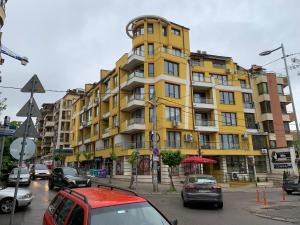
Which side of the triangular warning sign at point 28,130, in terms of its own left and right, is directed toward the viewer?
back

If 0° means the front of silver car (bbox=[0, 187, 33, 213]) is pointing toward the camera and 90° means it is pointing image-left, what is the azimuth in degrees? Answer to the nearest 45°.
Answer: approximately 315°

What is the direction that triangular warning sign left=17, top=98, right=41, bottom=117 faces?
away from the camera

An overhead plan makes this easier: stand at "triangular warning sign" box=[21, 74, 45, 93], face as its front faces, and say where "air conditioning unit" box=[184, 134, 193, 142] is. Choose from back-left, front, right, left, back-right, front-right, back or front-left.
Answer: front-right

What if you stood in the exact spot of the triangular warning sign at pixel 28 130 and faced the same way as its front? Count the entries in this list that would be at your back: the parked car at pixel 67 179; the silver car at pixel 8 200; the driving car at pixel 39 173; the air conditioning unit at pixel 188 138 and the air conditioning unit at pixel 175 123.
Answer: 0

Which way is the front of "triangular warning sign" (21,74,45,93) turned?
away from the camera

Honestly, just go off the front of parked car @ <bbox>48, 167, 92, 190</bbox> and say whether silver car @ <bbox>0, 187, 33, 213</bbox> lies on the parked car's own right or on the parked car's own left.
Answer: on the parked car's own right

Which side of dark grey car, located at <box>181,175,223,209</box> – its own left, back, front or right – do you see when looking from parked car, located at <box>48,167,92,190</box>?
left

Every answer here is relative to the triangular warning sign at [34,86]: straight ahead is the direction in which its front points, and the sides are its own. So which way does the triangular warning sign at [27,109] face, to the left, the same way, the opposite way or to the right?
the same way

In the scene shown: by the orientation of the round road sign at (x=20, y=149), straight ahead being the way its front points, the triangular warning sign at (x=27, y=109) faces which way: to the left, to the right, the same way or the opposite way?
the same way

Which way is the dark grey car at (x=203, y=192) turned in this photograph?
away from the camera

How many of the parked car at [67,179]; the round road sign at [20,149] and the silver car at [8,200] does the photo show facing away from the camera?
1
